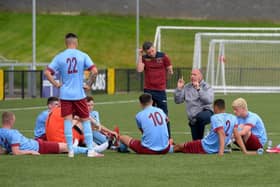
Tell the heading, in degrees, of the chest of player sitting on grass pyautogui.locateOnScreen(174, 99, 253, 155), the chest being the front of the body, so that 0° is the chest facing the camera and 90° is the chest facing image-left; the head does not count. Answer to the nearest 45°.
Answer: approximately 135°

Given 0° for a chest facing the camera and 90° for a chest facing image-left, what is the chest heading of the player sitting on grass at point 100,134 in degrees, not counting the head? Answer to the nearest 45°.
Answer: approximately 315°

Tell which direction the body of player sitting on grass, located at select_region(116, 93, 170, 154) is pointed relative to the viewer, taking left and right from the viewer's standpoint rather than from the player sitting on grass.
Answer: facing away from the viewer and to the left of the viewer

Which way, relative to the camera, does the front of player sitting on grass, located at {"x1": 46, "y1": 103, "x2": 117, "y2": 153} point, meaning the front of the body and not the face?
to the viewer's right

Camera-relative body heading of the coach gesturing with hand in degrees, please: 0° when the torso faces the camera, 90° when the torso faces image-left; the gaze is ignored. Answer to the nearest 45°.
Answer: approximately 45°

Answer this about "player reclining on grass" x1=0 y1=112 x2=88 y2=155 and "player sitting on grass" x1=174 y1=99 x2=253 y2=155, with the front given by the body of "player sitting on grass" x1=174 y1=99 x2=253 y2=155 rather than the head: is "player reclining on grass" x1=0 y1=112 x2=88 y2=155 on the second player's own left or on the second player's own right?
on the second player's own left

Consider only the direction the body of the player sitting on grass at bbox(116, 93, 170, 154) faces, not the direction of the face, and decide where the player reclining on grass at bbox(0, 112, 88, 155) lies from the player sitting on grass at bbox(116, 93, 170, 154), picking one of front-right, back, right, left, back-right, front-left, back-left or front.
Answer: front-left

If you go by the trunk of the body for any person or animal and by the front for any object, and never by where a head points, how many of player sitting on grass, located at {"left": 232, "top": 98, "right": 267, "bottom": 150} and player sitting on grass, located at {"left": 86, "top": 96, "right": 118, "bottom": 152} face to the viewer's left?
1
